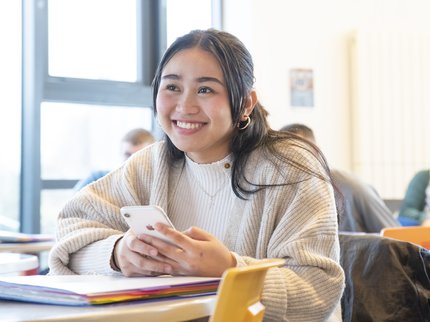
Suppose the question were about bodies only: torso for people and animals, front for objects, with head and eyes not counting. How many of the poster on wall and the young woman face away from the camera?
0

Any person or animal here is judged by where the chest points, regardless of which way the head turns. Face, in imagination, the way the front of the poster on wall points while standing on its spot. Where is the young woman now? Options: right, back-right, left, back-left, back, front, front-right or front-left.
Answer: front

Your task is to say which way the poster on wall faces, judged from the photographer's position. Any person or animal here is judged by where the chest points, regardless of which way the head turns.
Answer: facing the viewer

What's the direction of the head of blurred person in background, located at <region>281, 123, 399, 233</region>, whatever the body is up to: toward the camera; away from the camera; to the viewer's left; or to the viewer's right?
away from the camera

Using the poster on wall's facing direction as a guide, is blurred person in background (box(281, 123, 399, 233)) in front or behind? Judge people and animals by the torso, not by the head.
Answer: in front

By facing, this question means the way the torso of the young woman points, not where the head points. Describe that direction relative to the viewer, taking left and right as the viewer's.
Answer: facing the viewer and to the left of the viewer

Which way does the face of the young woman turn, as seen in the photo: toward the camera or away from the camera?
toward the camera

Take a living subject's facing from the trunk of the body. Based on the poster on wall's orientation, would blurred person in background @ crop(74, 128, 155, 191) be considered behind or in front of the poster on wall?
in front

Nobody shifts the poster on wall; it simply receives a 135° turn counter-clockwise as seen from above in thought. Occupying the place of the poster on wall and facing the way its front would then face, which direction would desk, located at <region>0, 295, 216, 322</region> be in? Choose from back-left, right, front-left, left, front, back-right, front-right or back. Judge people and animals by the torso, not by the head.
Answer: back-right

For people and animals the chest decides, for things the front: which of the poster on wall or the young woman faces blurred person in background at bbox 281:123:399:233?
the poster on wall

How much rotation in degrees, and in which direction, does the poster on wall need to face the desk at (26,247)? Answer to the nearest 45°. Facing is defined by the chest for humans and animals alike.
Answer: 0° — it already faces it

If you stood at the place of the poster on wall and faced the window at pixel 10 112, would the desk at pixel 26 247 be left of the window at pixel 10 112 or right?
left
